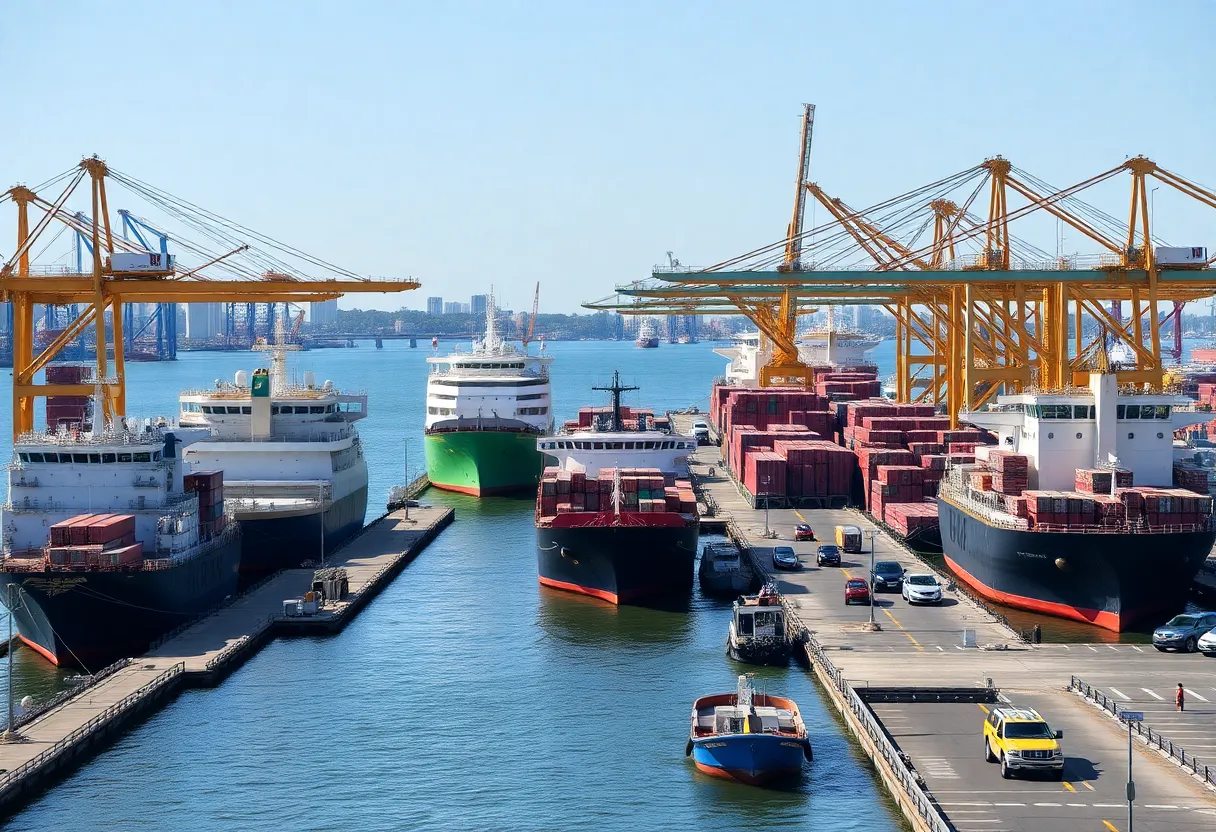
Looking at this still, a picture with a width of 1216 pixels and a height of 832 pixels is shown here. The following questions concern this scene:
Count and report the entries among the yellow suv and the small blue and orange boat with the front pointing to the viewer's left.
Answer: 0

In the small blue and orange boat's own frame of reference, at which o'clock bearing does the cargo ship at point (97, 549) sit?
The cargo ship is roughly at 4 o'clock from the small blue and orange boat.

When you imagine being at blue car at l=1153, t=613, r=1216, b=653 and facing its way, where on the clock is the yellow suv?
The yellow suv is roughly at 11 o'clock from the blue car.

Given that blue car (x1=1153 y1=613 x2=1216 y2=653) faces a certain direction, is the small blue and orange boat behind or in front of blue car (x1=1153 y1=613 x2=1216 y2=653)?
in front

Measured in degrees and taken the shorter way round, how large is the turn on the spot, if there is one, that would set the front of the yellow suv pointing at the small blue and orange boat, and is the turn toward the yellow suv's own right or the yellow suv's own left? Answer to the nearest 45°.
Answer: approximately 135° to the yellow suv's own right

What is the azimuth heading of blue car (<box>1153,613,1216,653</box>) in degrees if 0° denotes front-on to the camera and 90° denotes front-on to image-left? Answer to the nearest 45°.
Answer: approximately 45°

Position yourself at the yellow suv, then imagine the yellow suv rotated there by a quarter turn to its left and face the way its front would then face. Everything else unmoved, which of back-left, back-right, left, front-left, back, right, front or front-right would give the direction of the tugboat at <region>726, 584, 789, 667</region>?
left

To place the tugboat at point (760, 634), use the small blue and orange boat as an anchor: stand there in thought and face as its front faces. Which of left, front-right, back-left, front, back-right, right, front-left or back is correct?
back

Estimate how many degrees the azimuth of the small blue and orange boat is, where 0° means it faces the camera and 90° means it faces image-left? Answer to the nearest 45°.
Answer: approximately 0°

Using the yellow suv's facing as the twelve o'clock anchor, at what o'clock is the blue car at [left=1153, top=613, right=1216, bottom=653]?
The blue car is roughly at 8 o'clock from the yellow suv.

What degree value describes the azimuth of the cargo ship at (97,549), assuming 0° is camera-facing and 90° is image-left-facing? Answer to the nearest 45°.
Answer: approximately 45°

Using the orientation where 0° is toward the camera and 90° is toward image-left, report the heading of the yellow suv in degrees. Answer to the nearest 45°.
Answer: approximately 315°
